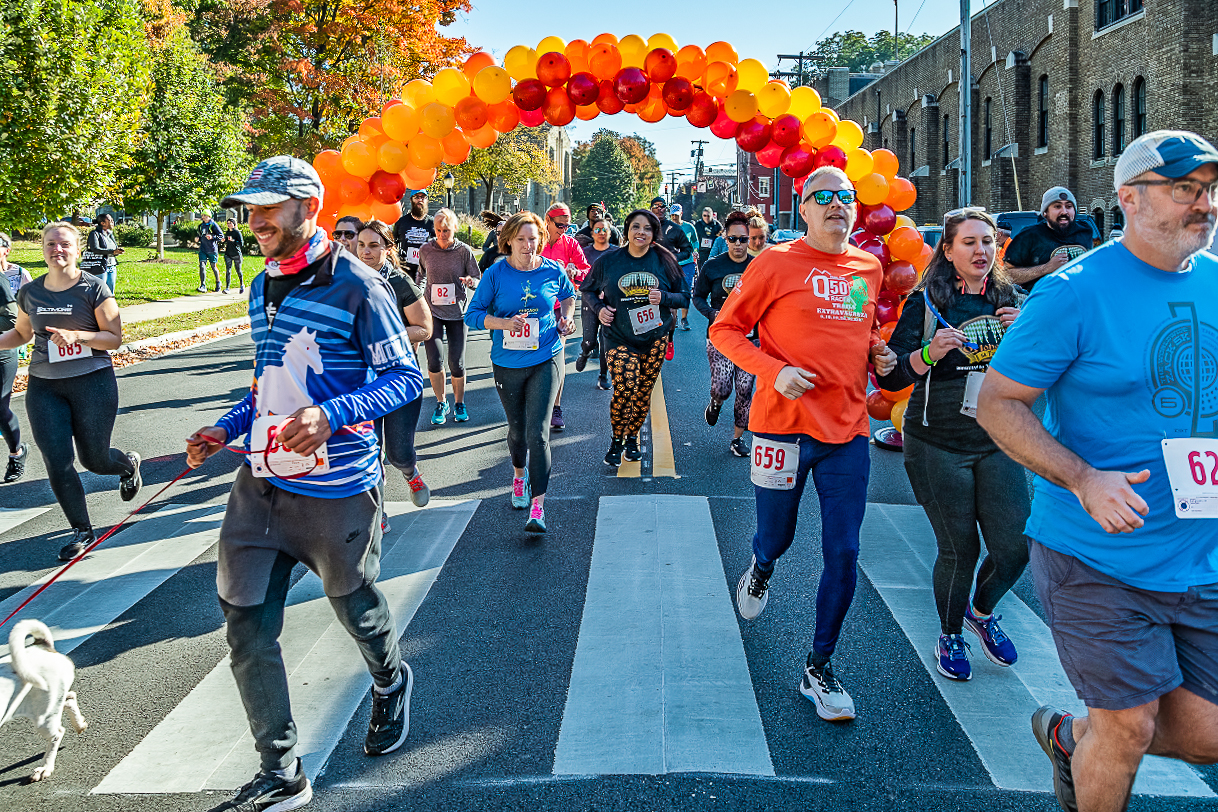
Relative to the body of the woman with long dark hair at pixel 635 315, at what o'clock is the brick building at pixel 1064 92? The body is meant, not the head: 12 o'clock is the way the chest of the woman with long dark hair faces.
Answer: The brick building is roughly at 7 o'clock from the woman with long dark hair.

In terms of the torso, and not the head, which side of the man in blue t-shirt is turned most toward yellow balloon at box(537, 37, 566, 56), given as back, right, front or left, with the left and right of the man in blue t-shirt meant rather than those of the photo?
back

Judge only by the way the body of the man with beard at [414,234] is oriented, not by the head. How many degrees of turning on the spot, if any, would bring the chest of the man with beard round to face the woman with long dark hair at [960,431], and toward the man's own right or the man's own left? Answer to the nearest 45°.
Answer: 0° — they already face them

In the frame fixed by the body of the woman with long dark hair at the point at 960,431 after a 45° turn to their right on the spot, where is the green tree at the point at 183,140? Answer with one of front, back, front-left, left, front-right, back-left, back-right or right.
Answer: back-right

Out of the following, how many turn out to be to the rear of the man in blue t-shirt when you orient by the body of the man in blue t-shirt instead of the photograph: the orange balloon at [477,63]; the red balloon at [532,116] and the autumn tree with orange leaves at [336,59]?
3
